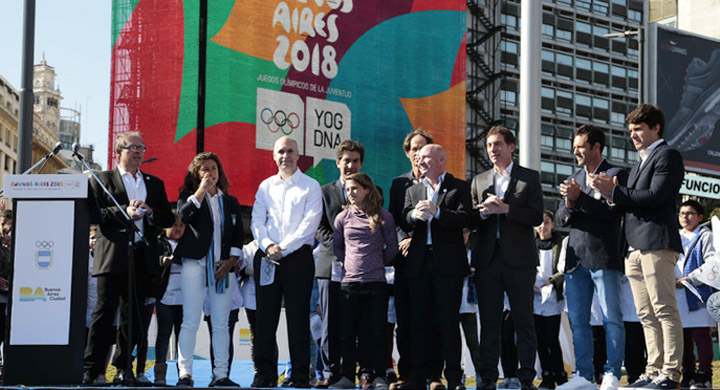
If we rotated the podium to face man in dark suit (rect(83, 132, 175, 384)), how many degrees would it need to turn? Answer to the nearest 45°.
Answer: approximately 135° to its left

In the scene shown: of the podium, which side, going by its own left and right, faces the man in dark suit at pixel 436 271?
left

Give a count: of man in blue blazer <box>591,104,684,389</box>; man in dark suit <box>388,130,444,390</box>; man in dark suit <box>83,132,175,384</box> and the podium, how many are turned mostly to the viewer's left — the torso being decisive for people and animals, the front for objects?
1

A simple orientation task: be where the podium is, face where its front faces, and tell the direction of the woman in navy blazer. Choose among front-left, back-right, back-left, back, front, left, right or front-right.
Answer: left

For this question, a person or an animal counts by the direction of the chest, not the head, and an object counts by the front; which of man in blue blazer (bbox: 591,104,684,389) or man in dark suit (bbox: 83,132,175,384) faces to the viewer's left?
the man in blue blazer

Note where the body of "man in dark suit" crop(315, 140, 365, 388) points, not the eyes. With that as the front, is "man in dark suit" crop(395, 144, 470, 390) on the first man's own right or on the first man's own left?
on the first man's own left

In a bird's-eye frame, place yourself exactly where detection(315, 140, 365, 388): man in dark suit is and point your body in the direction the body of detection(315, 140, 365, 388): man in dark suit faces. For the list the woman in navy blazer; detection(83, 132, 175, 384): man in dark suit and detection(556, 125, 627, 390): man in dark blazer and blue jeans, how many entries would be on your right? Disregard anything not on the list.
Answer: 2

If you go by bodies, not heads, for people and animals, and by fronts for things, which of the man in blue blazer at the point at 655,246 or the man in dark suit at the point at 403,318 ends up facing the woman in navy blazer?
the man in blue blazer

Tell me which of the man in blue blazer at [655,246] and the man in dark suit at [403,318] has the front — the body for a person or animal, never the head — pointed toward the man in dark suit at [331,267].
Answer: the man in blue blazer

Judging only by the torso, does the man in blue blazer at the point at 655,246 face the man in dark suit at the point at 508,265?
yes
